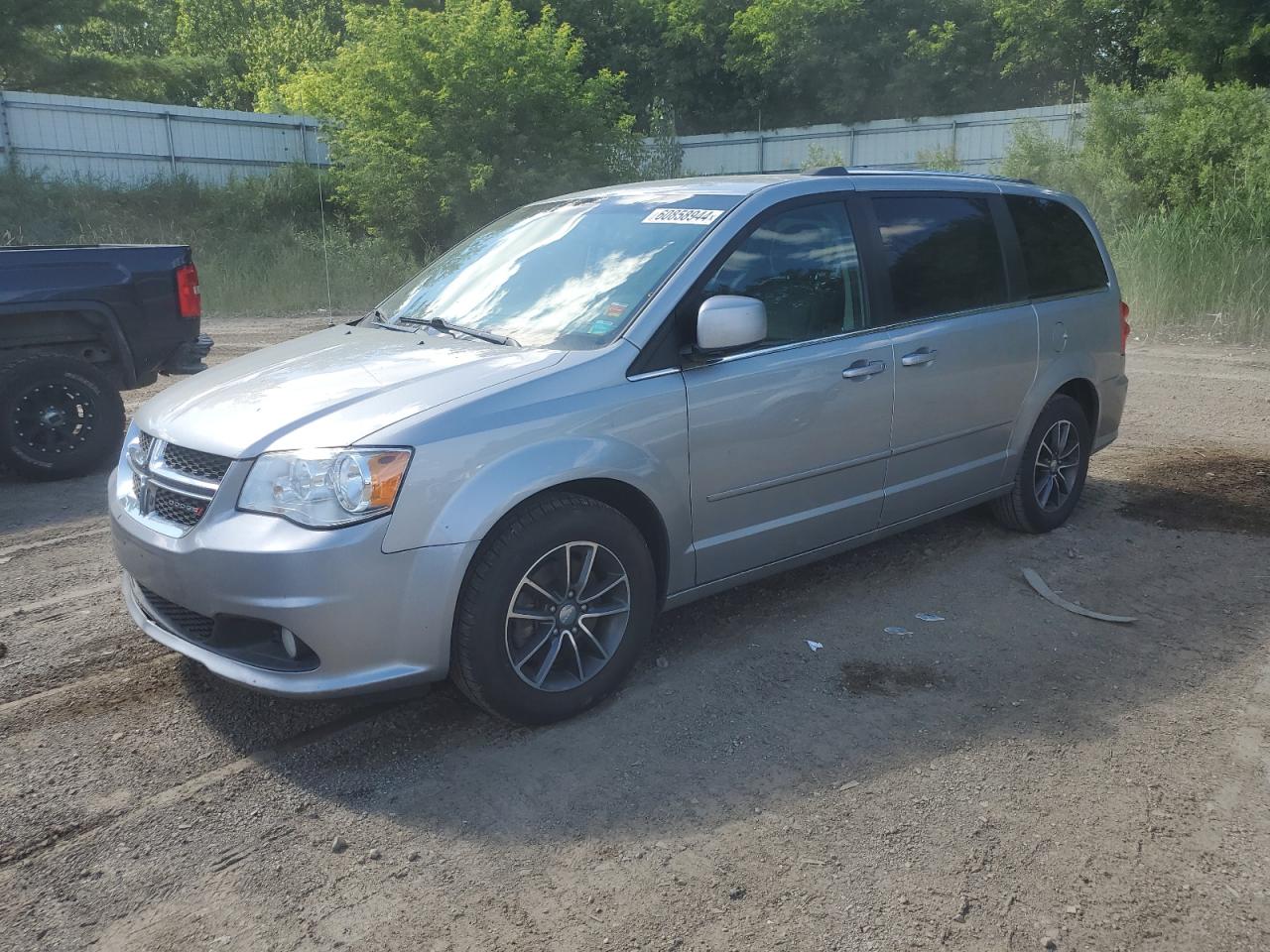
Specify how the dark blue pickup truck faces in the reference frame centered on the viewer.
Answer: facing to the left of the viewer

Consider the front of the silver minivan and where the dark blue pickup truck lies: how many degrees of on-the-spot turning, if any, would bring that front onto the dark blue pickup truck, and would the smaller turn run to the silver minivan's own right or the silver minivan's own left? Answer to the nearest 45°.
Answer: approximately 90° to the silver minivan's own right

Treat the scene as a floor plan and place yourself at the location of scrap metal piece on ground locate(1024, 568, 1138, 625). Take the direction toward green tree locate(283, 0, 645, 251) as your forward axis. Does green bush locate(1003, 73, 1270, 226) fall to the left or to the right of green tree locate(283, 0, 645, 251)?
right

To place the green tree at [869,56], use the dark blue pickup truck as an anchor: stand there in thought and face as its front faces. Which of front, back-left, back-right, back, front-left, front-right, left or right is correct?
back-right

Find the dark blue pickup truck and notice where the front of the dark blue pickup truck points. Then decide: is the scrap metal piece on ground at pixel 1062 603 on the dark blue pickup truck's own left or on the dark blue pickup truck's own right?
on the dark blue pickup truck's own left

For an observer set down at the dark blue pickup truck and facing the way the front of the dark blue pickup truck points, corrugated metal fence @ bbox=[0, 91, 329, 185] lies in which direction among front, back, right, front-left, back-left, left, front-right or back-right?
right

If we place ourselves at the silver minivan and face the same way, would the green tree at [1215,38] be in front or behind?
behind

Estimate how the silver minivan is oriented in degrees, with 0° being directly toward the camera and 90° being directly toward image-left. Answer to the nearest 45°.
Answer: approximately 45°
